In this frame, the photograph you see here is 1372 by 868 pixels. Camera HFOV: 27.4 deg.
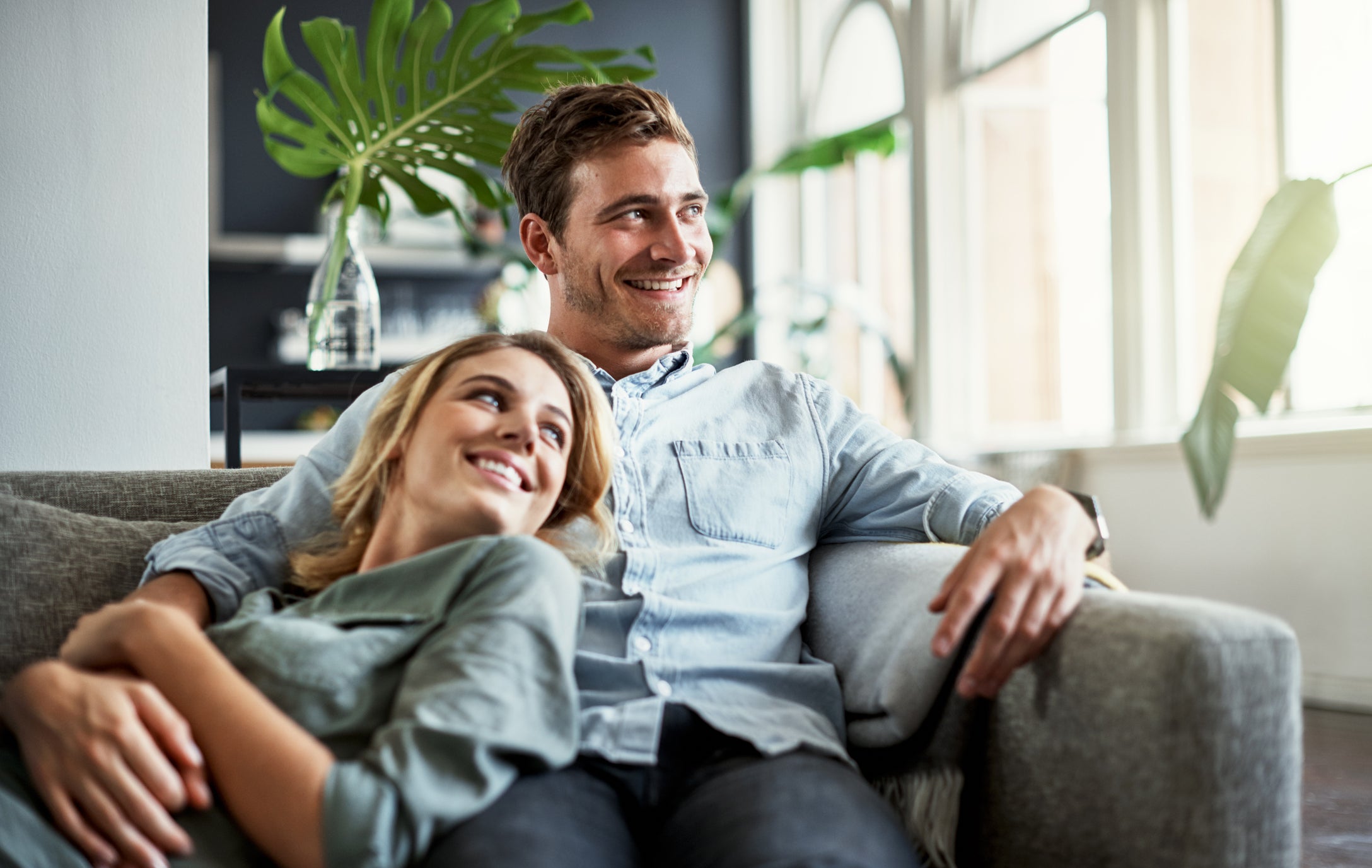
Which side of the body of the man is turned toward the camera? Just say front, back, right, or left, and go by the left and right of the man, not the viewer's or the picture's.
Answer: front

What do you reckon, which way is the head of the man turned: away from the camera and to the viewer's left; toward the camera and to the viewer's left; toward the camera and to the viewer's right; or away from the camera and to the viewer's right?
toward the camera and to the viewer's right

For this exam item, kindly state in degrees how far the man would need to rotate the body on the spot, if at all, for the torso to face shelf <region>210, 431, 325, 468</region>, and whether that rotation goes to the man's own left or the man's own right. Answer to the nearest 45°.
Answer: approximately 180°

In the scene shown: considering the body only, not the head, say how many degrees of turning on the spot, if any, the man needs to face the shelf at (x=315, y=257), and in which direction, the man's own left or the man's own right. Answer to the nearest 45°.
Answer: approximately 180°

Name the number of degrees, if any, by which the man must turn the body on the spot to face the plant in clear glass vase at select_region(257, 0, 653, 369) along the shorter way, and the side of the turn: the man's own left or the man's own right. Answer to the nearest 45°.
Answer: approximately 180°
